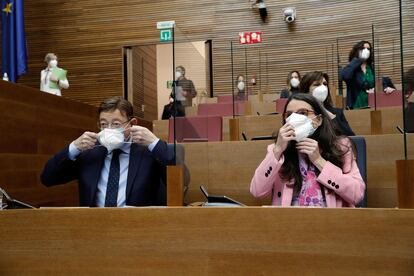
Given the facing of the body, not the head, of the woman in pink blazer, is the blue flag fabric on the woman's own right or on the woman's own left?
on the woman's own right

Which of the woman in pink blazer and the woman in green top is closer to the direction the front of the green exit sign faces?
the woman in pink blazer

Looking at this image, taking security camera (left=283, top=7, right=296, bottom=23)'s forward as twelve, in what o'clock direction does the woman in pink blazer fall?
The woman in pink blazer is roughly at 12 o'clock from the security camera.

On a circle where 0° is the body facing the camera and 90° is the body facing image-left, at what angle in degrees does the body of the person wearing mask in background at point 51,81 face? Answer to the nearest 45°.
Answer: approximately 315°

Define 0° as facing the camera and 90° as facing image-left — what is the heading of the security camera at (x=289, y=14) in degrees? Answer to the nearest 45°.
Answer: approximately 0°

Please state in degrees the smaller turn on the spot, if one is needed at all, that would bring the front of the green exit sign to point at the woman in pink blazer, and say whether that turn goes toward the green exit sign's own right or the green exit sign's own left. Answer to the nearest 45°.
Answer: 0° — it already faces them

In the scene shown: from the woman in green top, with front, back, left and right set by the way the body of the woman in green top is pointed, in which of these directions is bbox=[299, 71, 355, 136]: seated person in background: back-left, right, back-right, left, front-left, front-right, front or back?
front-right

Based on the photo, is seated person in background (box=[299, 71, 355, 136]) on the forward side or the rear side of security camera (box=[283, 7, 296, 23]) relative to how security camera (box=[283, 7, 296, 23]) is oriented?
on the forward side

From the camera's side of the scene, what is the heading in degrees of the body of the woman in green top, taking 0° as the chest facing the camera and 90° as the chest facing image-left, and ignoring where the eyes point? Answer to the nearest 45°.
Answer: approximately 315°
